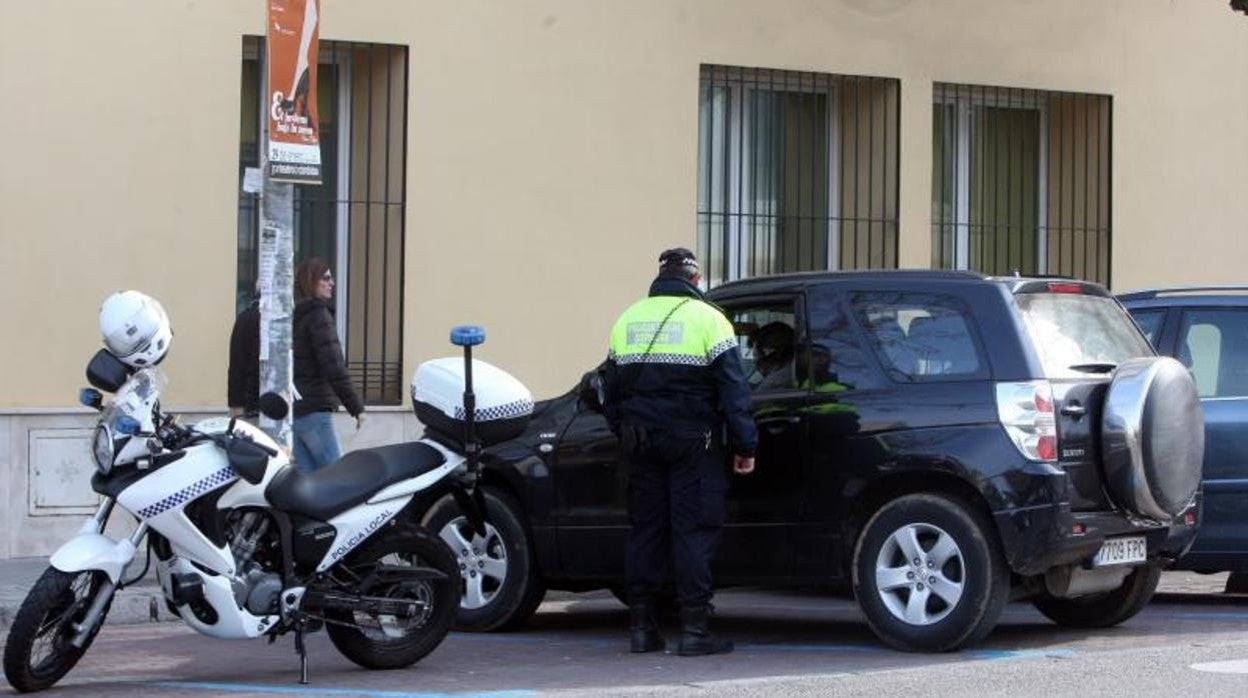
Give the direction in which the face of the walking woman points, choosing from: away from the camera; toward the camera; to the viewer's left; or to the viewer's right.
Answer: to the viewer's right

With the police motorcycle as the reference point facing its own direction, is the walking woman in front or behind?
behind

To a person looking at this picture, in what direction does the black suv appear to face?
facing away from the viewer and to the left of the viewer

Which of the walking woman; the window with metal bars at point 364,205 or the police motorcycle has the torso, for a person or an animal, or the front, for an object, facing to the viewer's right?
the walking woman

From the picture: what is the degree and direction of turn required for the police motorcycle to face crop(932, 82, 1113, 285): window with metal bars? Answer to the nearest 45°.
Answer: approximately 180°

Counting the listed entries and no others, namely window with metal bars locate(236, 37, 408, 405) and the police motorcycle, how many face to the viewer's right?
0

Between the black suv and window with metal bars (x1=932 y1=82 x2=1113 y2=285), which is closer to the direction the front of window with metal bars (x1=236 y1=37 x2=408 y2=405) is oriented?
the black suv

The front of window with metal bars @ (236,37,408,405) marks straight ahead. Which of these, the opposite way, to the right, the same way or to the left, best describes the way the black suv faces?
to the right

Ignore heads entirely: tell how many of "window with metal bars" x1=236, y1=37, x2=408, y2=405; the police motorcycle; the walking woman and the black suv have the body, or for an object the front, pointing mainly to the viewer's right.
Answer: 1

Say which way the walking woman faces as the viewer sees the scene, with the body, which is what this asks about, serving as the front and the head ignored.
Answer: to the viewer's right

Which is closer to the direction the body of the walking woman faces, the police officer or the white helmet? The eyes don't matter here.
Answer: the police officer

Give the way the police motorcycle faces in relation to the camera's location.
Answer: facing the viewer and to the left of the viewer
